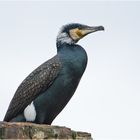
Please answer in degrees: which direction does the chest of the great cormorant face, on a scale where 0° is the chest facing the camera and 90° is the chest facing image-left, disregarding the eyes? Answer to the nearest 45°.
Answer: approximately 270°
